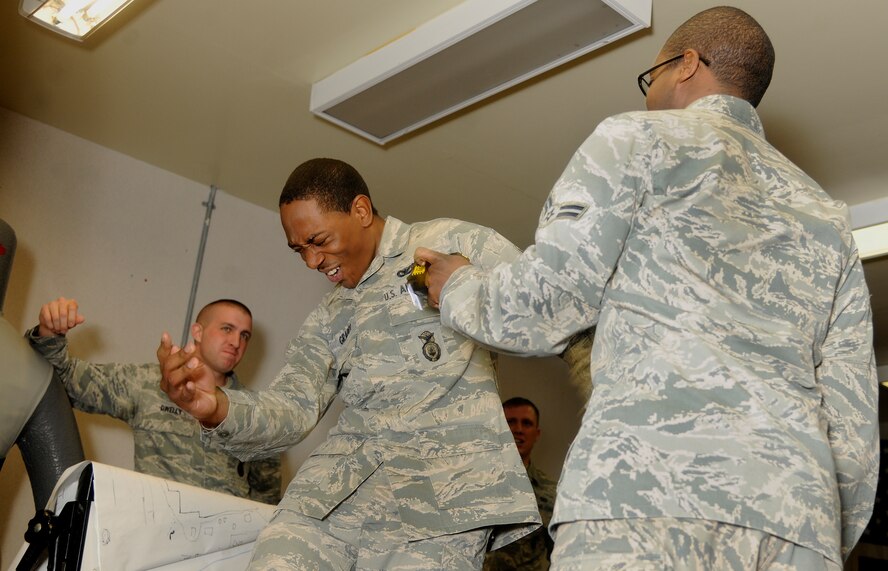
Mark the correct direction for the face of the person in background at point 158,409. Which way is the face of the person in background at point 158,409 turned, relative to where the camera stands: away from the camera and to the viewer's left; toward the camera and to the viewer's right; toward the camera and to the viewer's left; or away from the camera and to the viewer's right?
toward the camera and to the viewer's right

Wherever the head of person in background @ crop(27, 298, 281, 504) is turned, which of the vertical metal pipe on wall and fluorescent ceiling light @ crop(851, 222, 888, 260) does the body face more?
the fluorescent ceiling light

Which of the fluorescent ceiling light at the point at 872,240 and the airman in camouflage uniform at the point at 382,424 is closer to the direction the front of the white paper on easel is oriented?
the airman in camouflage uniform

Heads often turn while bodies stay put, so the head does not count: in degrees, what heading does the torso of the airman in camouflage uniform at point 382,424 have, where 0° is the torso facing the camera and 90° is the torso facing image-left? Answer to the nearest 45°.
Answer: approximately 45°

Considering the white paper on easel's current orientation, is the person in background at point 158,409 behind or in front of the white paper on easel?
behind

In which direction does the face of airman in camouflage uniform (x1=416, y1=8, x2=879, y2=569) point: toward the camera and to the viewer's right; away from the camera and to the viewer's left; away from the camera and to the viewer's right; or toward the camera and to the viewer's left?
away from the camera and to the viewer's left

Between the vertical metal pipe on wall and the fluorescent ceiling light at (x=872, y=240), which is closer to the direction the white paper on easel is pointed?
the fluorescent ceiling light

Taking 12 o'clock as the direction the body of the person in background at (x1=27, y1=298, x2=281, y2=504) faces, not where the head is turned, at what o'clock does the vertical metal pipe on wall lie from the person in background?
The vertical metal pipe on wall is roughly at 8 o'clock from the person in background.

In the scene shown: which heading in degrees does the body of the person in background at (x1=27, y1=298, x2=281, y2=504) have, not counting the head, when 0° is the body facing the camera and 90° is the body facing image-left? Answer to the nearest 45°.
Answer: approximately 315°
